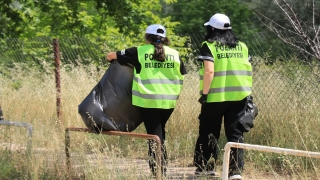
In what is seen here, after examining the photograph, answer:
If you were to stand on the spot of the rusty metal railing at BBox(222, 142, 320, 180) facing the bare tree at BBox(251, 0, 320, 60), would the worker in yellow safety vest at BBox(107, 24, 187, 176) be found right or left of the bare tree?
left

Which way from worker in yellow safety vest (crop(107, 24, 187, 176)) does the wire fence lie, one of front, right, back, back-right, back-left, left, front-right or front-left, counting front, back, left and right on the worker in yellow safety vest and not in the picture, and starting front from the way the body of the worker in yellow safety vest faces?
front-right

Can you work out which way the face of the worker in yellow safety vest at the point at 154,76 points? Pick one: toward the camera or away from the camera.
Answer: away from the camera

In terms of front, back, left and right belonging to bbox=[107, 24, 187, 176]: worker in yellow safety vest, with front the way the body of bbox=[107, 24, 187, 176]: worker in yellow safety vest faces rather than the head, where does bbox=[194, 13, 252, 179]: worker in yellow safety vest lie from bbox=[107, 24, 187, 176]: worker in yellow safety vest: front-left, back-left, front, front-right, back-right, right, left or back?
right

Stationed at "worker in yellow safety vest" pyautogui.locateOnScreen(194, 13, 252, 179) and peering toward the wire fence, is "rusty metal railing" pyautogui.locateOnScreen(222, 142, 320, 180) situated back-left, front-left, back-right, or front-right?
back-right

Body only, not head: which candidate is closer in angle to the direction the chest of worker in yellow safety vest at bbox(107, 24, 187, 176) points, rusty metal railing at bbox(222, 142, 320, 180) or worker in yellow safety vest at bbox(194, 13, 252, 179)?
the worker in yellow safety vest

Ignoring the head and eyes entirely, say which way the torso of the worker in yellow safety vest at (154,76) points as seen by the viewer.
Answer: away from the camera

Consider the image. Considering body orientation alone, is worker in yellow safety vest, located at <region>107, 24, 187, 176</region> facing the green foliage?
yes

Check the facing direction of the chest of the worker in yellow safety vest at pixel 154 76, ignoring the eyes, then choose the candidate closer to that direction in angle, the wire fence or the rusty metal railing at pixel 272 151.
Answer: the wire fence
